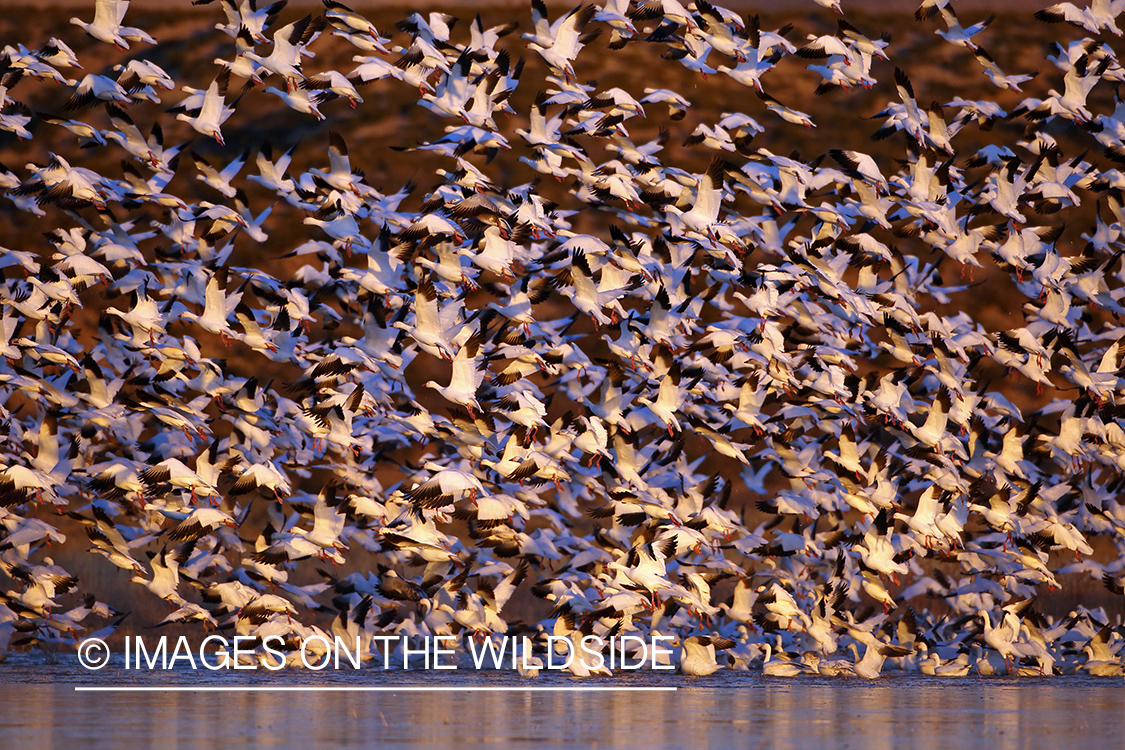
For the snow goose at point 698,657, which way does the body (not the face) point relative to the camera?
to the viewer's left

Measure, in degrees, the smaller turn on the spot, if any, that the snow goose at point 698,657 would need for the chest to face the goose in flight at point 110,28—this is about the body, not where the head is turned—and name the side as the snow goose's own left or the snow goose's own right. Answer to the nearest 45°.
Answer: approximately 45° to the snow goose's own right

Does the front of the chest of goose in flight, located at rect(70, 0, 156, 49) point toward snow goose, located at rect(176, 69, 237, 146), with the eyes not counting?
no

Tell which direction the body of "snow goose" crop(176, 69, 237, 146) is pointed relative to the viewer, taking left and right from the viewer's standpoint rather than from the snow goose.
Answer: facing to the left of the viewer

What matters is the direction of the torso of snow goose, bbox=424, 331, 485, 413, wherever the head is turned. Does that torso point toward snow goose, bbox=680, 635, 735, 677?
no

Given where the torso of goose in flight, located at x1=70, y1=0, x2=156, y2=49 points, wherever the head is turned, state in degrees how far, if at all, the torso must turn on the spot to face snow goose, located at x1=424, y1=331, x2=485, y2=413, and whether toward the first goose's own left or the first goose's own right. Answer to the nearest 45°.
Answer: approximately 135° to the first goose's own left

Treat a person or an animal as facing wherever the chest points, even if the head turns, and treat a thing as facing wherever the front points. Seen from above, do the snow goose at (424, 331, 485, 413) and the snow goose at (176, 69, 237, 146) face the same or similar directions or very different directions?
same or similar directions

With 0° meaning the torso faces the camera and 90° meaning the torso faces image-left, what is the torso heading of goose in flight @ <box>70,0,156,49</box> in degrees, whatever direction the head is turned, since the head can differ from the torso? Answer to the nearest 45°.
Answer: approximately 90°
